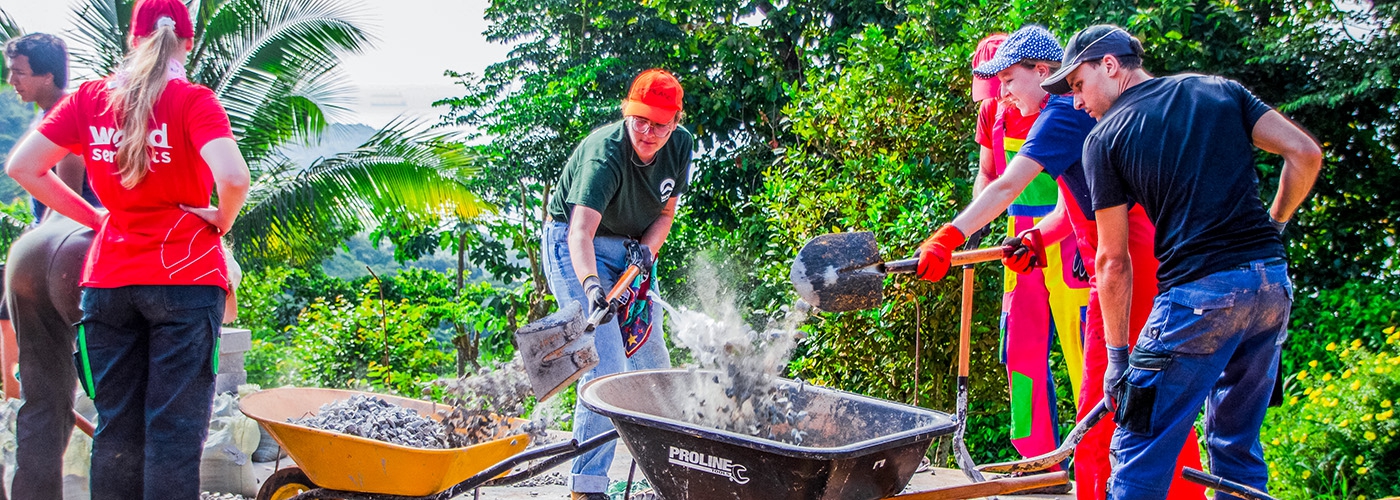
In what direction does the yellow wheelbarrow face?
to the viewer's left

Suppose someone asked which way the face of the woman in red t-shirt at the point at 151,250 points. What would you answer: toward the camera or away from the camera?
away from the camera

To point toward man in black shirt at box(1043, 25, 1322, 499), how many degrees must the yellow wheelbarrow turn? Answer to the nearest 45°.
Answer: approximately 135° to its left

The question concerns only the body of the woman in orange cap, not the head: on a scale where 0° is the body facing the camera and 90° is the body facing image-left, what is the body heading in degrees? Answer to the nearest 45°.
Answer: approximately 315°

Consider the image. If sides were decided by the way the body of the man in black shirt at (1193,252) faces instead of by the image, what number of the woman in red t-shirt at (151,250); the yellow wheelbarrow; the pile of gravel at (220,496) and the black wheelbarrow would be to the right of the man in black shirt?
0

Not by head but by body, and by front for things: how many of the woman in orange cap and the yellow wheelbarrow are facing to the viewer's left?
1

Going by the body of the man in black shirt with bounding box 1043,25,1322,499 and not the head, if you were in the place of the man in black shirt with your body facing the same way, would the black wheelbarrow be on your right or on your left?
on your left

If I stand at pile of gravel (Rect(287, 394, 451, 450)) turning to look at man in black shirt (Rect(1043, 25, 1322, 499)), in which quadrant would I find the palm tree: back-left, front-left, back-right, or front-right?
back-left

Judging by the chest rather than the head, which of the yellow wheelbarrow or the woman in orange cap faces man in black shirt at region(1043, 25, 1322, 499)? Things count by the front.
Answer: the woman in orange cap

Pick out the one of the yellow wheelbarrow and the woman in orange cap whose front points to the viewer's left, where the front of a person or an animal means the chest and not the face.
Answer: the yellow wheelbarrow

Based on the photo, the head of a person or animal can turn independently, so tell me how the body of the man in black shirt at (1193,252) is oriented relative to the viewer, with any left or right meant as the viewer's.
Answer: facing away from the viewer and to the left of the viewer
